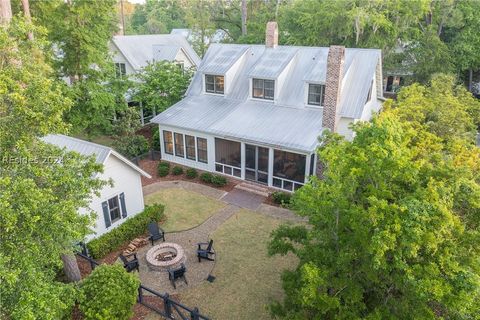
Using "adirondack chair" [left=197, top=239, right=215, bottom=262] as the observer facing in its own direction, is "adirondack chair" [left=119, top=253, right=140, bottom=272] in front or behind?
in front

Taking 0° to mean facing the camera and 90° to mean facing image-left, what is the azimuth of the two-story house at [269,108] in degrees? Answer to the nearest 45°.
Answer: approximately 45°

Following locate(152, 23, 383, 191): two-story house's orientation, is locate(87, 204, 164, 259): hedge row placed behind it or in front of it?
in front

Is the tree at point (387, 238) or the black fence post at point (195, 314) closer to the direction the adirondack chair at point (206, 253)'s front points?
the black fence post

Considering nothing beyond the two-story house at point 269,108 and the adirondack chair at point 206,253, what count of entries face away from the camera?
0

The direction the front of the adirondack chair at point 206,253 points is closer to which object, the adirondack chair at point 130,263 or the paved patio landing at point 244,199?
the adirondack chair

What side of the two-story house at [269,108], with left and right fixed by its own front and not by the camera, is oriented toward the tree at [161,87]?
right

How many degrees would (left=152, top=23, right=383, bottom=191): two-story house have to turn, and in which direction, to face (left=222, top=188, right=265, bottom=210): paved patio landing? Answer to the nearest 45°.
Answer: approximately 45° to its left

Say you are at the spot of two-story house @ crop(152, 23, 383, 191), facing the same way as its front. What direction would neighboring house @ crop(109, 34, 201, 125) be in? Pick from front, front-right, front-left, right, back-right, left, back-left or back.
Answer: right

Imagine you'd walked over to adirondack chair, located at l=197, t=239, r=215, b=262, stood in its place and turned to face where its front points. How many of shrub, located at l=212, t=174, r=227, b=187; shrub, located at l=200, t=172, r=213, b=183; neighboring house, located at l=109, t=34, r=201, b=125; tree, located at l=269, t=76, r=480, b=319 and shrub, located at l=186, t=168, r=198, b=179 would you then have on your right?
4

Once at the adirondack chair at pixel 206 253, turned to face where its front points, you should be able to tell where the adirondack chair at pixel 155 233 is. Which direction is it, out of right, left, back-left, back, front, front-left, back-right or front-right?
front-right

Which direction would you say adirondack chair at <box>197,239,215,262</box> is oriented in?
to the viewer's left

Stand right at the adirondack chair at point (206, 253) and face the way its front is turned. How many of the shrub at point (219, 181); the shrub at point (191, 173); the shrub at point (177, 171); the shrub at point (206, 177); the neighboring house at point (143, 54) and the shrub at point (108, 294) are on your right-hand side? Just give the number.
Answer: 5

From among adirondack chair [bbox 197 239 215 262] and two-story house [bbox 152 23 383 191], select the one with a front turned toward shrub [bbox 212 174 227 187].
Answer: the two-story house

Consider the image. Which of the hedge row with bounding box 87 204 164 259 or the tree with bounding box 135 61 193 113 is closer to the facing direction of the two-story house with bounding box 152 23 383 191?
the hedge row

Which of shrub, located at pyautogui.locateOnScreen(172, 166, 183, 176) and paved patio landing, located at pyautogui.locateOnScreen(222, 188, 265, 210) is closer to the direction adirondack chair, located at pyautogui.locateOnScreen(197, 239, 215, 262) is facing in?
the shrub

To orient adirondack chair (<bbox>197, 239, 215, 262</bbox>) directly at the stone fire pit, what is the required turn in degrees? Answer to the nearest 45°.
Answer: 0° — it already faces it

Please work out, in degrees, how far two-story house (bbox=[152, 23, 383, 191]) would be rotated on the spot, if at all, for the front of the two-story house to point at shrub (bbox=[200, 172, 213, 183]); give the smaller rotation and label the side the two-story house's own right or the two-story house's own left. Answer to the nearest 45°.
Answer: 0° — it already faces it
